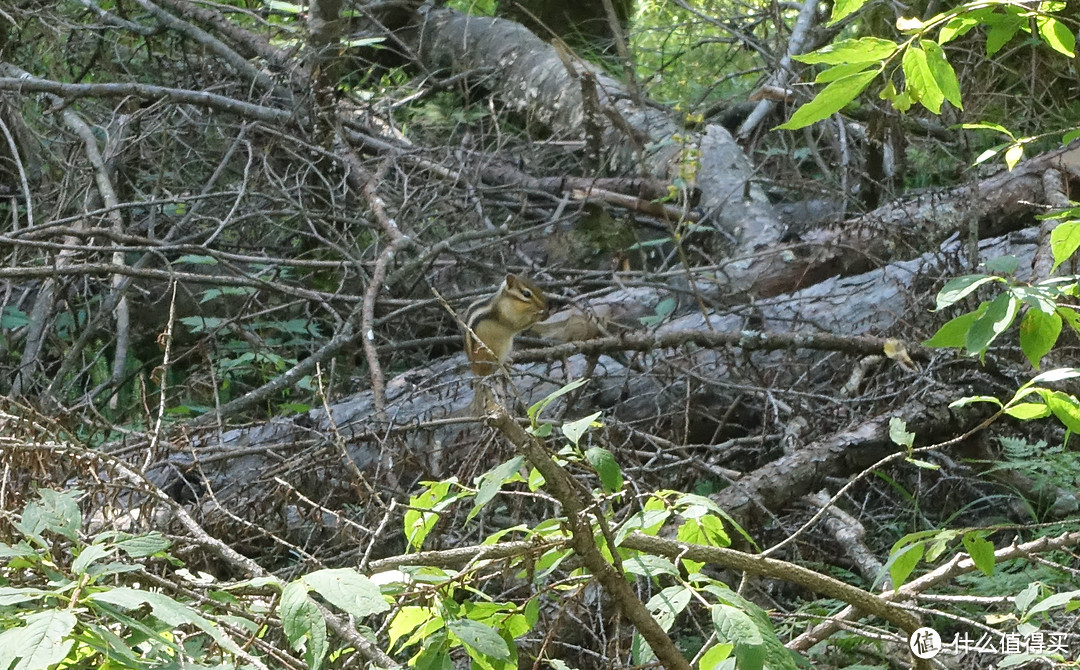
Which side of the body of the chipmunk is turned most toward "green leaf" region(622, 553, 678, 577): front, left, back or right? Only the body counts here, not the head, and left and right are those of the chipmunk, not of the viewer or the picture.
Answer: right

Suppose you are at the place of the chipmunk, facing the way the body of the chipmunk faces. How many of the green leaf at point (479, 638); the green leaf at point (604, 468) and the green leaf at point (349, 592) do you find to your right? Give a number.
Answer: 3

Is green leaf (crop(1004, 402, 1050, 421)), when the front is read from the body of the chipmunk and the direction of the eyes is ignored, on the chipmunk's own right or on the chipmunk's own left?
on the chipmunk's own right

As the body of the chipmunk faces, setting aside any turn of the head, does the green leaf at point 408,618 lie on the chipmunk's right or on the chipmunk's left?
on the chipmunk's right

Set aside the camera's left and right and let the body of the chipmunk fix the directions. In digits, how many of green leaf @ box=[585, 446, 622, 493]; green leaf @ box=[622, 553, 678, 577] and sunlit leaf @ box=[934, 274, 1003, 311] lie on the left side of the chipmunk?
0

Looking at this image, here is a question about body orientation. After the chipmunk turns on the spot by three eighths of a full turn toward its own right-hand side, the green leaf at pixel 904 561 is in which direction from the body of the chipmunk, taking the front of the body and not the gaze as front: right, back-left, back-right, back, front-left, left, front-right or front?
back-left

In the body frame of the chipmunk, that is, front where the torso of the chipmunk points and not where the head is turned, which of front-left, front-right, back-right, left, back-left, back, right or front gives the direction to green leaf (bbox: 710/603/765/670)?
right

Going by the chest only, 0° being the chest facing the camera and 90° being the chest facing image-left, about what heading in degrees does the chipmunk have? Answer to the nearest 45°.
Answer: approximately 270°

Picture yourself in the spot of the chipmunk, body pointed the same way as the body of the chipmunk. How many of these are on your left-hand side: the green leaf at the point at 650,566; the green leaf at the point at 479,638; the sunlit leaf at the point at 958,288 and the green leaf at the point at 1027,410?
0

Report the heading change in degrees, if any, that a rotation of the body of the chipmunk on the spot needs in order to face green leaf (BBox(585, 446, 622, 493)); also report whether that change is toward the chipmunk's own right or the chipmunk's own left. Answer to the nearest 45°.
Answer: approximately 90° to the chipmunk's own right

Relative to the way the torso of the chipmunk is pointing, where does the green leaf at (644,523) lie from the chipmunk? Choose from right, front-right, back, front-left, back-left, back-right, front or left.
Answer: right

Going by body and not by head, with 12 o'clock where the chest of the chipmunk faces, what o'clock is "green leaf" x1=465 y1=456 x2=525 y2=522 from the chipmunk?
The green leaf is roughly at 3 o'clock from the chipmunk.
